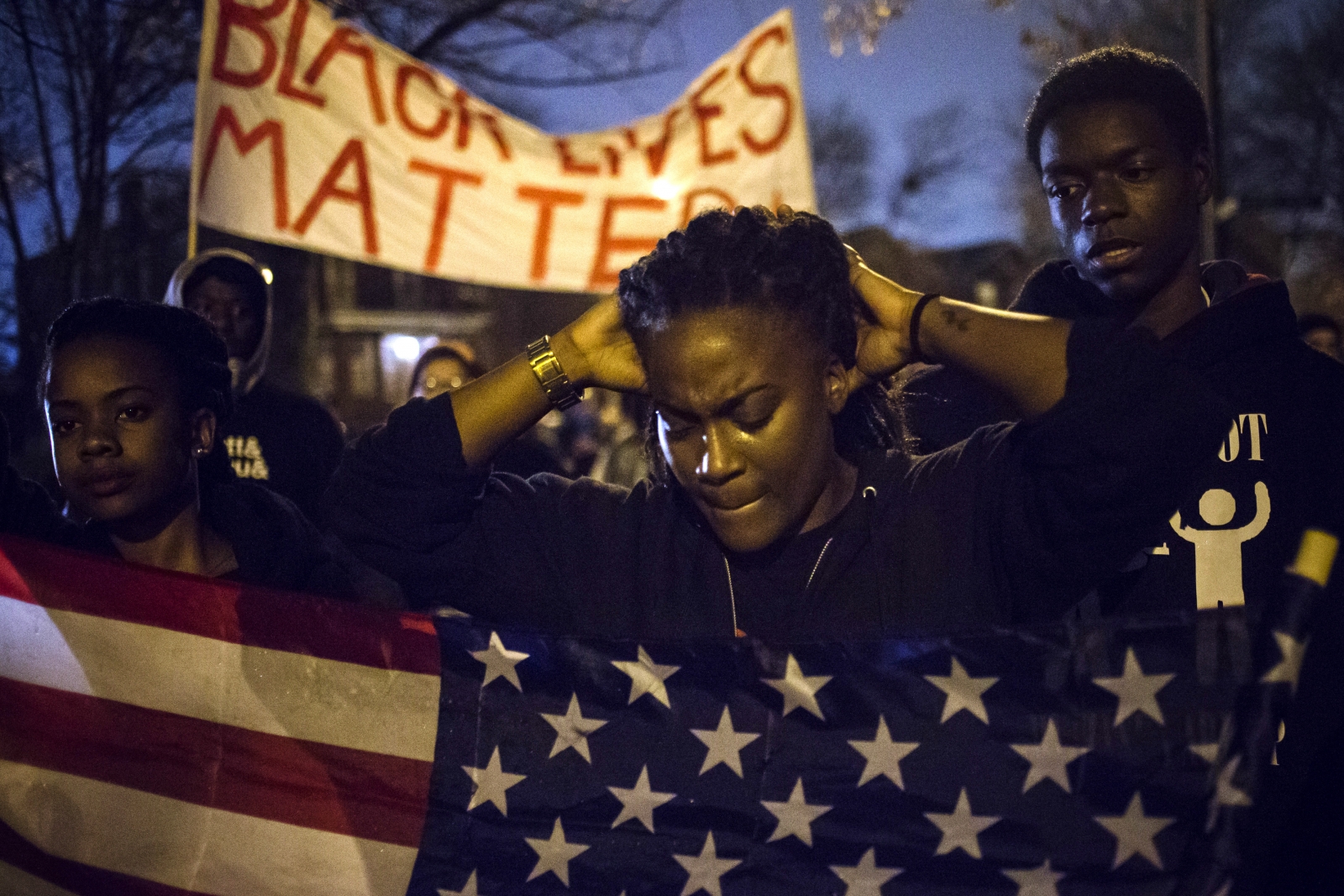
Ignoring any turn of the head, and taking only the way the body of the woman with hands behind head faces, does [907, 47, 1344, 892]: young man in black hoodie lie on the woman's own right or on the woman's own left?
on the woman's own left

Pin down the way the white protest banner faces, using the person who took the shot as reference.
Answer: facing the viewer

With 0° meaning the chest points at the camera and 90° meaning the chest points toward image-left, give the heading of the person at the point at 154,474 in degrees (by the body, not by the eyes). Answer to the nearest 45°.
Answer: approximately 45°

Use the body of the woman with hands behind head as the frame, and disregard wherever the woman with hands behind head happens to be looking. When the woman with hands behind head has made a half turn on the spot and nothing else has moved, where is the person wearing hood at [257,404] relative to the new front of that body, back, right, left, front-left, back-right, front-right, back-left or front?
front-left

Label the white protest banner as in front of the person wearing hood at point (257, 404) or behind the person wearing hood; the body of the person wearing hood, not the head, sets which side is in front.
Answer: behind

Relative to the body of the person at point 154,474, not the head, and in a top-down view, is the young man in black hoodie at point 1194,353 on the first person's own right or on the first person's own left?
on the first person's own left

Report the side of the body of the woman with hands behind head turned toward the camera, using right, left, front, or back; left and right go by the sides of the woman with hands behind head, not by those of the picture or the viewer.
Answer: front

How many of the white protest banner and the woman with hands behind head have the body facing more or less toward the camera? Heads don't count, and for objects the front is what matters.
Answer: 2

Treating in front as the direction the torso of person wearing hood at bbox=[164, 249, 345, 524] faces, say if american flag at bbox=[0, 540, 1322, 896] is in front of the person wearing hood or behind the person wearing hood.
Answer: in front

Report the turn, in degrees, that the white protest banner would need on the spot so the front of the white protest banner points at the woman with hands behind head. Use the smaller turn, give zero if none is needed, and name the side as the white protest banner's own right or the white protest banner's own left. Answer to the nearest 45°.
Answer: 0° — it already faces them

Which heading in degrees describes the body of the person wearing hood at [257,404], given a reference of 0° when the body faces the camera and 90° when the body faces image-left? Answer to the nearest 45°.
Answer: approximately 0°
